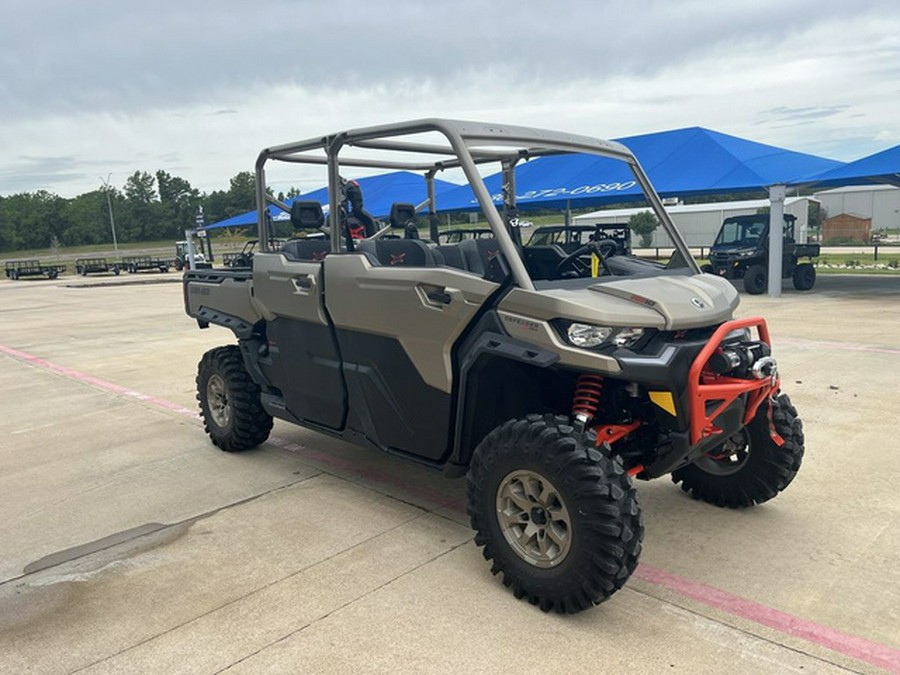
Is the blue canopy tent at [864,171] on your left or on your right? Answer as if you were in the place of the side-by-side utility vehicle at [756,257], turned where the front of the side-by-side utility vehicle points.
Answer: on your left

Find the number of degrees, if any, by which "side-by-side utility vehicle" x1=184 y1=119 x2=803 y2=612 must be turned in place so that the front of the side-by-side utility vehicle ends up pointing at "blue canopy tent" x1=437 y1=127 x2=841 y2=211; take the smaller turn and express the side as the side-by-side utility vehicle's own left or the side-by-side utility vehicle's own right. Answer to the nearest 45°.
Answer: approximately 135° to the side-by-side utility vehicle's own left

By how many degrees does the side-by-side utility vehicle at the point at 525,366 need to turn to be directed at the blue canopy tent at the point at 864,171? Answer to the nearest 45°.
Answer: approximately 90° to its left

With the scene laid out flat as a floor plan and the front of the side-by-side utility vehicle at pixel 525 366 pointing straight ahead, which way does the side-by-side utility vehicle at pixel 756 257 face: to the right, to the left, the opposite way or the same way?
to the right

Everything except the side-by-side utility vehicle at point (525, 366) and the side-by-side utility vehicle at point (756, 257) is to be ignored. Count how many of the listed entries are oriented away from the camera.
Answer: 0

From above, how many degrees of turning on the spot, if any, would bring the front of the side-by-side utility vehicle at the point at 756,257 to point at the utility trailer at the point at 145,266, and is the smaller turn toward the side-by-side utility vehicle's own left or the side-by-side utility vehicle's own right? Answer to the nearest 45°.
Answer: approximately 45° to the side-by-side utility vehicle's own right
